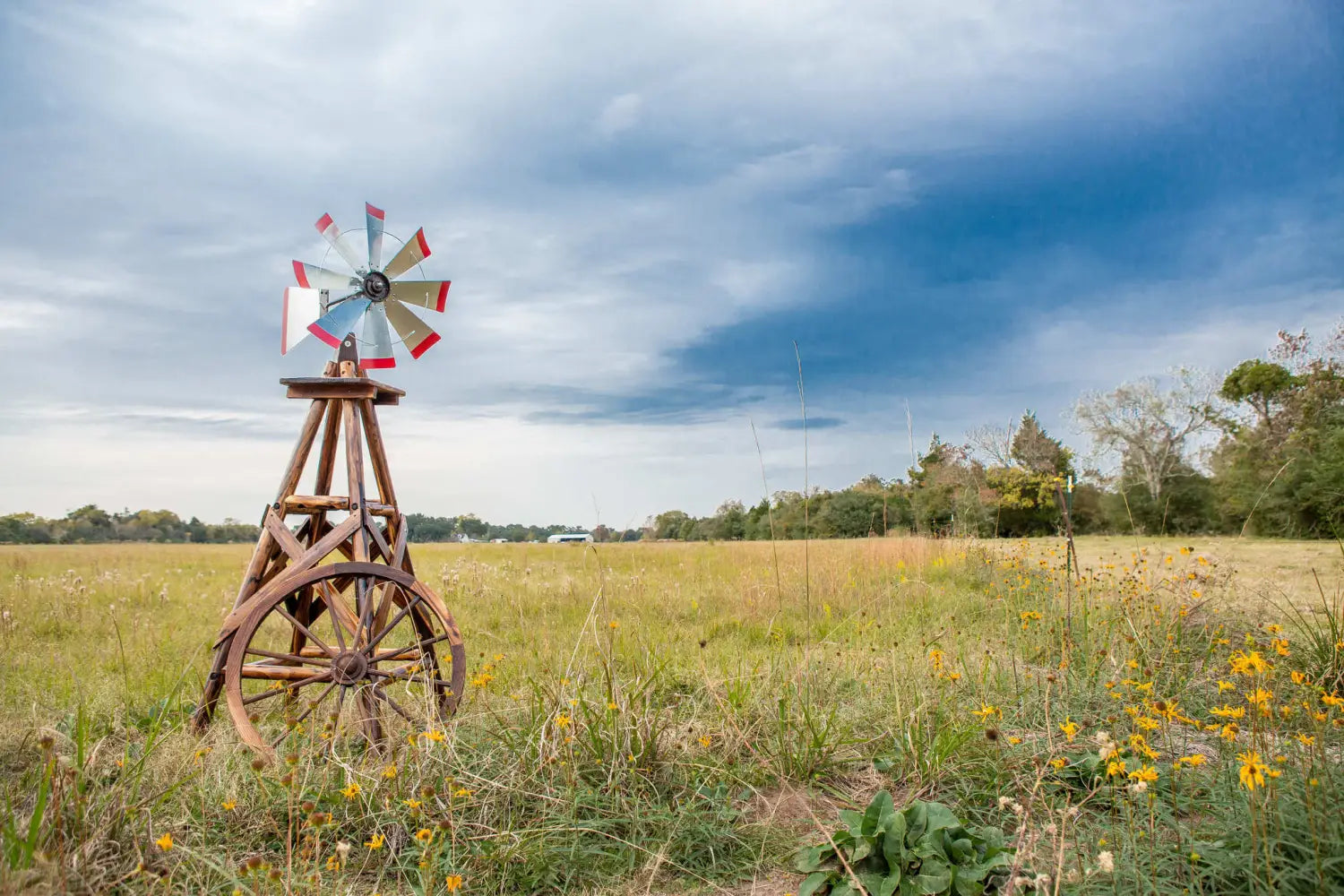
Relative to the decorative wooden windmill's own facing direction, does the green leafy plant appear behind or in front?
in front

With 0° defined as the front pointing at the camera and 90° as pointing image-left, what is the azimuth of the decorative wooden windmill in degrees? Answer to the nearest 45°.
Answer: approximately 315°
